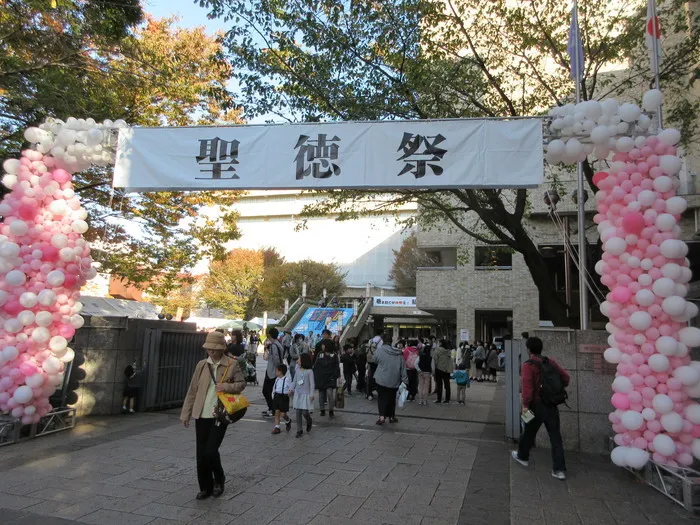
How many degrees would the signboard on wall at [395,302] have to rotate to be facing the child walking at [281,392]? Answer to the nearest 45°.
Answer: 0° — it already faces them

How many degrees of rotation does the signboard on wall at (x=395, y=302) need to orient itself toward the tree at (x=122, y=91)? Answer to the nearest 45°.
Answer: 0° — it already faces it

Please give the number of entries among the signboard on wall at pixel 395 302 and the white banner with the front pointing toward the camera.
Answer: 2

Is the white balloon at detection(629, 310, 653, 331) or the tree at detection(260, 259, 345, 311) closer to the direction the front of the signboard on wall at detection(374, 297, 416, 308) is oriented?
the white balloon

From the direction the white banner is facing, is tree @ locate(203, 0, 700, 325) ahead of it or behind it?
behind

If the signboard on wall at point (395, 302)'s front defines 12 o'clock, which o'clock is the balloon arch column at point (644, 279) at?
The balloon arch column is roughly at 12 o'clock from the signboard on wall.

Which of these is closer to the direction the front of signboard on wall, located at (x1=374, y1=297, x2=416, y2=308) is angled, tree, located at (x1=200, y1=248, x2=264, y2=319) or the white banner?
the white banner

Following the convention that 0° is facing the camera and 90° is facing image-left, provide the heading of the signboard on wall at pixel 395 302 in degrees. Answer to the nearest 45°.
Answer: approximately 0°

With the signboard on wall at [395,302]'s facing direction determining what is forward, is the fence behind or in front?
in front

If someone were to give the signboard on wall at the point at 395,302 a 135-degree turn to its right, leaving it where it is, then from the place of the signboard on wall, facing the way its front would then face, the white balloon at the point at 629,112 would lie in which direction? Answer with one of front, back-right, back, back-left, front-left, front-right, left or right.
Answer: back-left

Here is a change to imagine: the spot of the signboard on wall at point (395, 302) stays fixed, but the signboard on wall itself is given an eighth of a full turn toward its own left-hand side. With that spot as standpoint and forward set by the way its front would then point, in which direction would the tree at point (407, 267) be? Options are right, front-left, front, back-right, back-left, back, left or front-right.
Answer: back-left

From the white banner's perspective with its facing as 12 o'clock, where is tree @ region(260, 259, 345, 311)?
The tree is roughly at 6 o'clock from the white banner.
